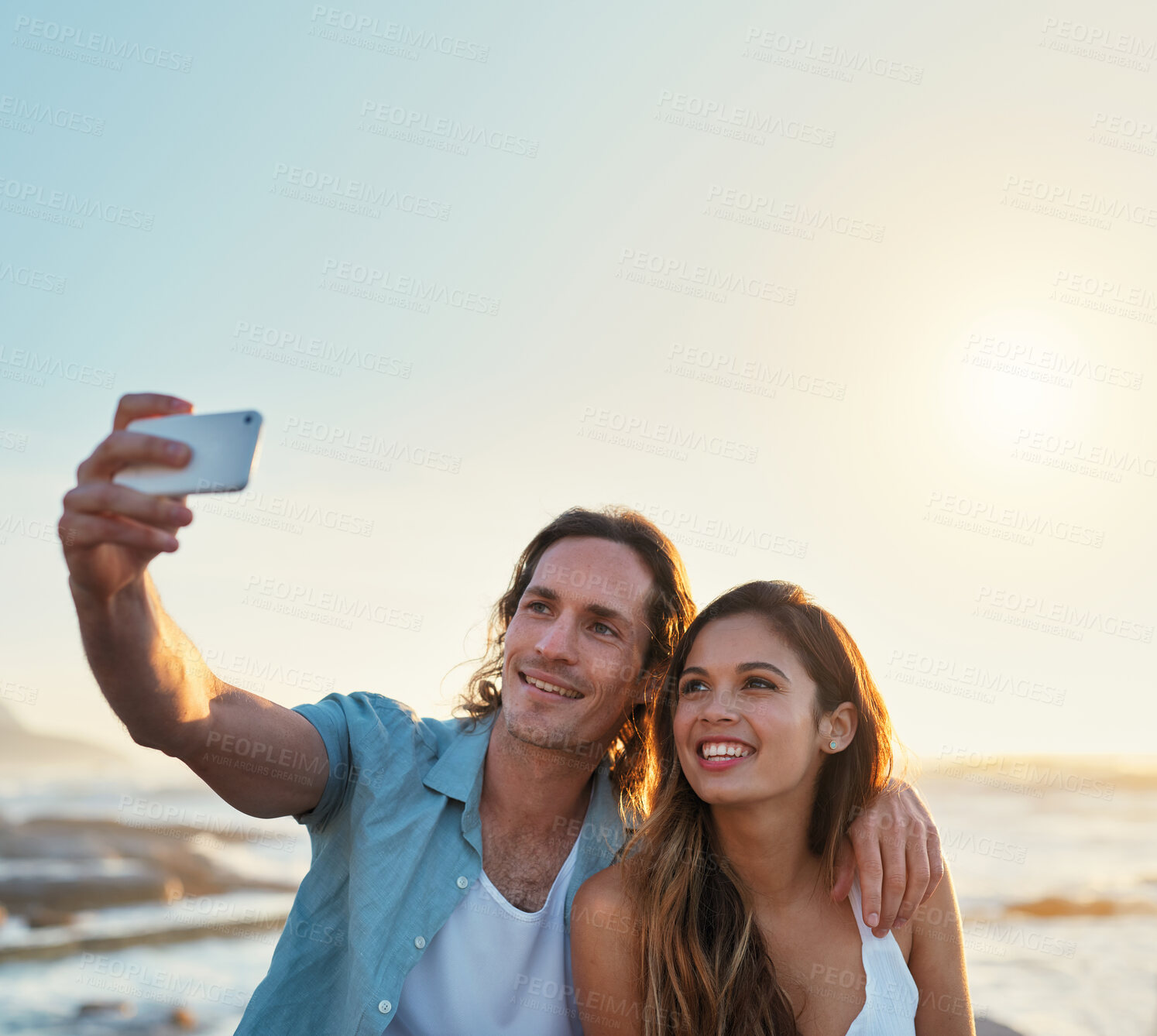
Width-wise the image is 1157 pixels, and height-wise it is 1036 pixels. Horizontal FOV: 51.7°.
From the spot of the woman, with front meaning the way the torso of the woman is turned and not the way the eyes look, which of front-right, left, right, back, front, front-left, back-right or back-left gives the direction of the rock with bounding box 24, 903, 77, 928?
back-right

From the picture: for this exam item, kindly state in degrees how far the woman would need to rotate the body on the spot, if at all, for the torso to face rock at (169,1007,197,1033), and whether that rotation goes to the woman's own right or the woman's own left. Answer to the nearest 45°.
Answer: approximately 135° to the woman's own right

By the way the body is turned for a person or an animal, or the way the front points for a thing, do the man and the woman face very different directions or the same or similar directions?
same or similar directions

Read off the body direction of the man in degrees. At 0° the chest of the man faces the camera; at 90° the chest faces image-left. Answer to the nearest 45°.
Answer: approximately 0°

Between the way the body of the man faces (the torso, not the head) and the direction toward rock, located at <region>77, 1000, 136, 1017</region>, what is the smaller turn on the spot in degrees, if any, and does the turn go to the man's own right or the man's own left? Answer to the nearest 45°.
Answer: approximately 135° to the man's own right

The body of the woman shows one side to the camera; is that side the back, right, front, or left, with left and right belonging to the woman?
front

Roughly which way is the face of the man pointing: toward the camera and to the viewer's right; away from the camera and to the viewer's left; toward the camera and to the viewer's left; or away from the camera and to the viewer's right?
toward the camera and to the viewer's left

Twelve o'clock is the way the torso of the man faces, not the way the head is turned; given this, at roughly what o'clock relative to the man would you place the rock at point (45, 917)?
The rock is roughly at 5 o'clock from the man.

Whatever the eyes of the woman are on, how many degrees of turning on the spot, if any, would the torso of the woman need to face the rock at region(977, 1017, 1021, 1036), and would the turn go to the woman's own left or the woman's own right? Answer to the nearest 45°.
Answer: approximately 135° to the woman's own left

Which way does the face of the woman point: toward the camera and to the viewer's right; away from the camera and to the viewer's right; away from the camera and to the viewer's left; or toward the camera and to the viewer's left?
toward the camera and to the viewer's left
